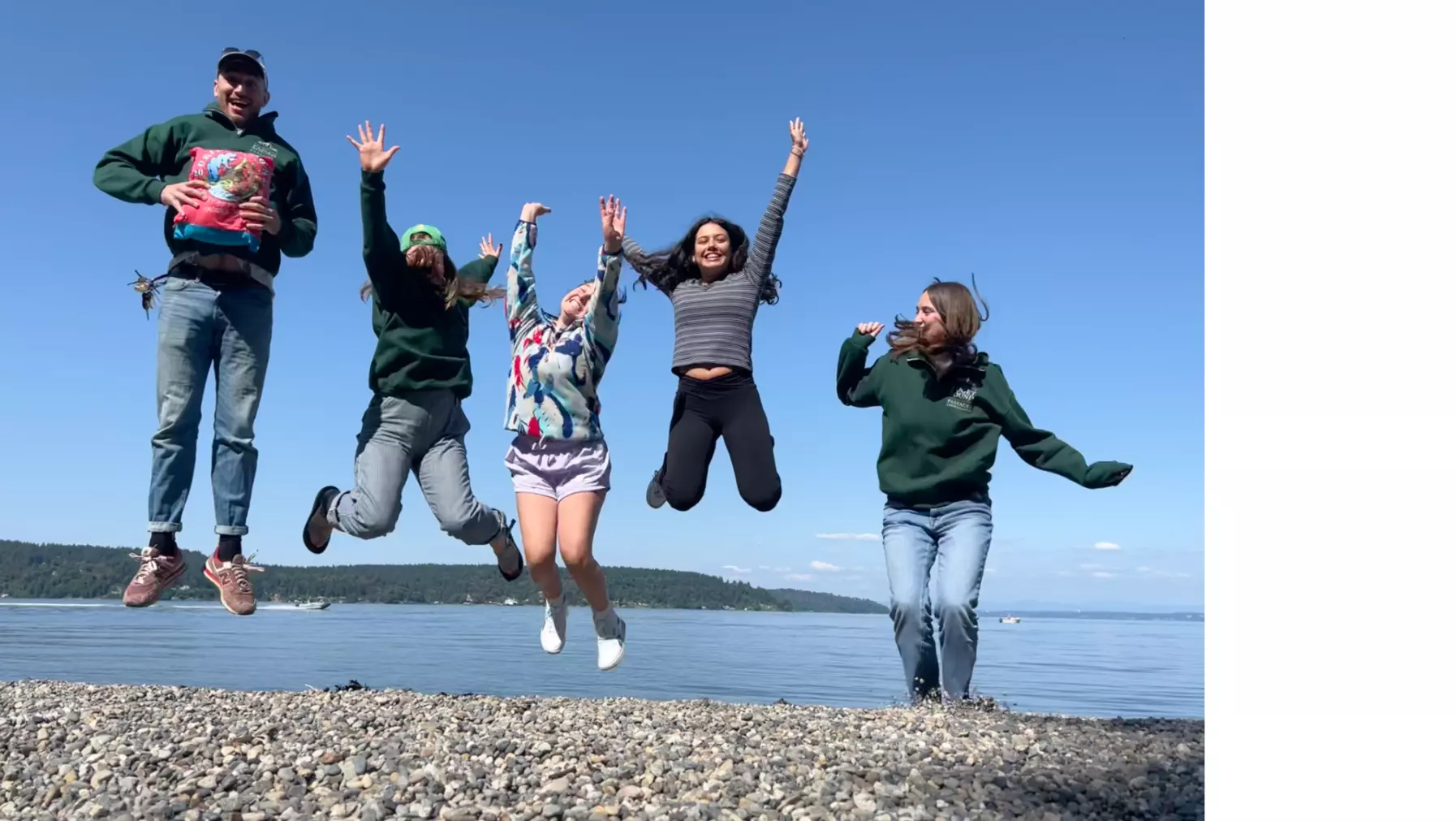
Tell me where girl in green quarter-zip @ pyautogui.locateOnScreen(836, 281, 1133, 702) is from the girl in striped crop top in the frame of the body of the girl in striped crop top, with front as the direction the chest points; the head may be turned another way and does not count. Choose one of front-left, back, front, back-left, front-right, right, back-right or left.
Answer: left

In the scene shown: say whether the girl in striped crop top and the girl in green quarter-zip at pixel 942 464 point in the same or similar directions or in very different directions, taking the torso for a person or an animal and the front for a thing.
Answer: same or similar directions

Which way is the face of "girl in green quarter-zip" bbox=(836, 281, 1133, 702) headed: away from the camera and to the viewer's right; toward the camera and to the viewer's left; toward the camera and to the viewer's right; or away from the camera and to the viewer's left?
toward the camera and to the viewer's left

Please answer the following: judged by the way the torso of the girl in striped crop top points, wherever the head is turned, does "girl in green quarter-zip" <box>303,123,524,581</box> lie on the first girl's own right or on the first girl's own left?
on the first girl's own right

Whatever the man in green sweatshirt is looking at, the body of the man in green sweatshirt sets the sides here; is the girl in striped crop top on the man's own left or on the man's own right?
on the man's own left

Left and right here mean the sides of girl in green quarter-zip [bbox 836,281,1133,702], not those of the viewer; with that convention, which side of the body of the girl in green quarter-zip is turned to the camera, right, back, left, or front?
front

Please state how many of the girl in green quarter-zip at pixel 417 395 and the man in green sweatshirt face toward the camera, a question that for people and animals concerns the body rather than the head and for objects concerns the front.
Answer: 2

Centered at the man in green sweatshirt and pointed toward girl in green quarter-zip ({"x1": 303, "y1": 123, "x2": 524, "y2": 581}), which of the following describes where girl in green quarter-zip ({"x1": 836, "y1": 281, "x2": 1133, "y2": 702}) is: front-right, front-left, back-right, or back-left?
front-right

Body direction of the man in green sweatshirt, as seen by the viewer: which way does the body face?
toward the camera

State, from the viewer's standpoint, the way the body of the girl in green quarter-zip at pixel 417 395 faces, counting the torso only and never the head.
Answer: toward the camera

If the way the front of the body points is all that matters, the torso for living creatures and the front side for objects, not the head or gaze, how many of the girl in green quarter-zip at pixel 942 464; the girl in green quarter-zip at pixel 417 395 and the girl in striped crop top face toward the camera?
3

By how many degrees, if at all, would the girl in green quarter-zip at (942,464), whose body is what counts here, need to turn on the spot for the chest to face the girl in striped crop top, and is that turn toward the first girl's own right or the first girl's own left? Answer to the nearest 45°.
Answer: approximately 90° to the first girl's own right
